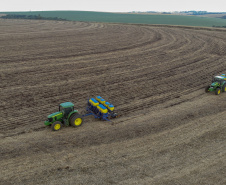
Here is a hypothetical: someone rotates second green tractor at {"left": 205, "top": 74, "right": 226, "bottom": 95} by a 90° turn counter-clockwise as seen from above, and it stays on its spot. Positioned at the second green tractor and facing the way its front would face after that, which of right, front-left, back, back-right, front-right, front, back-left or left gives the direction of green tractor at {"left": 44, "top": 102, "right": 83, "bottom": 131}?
right

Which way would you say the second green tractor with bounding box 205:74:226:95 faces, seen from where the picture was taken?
facing the viewer and to the left of the viewer

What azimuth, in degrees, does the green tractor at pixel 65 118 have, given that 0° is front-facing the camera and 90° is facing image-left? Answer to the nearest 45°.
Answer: approximately 45°
